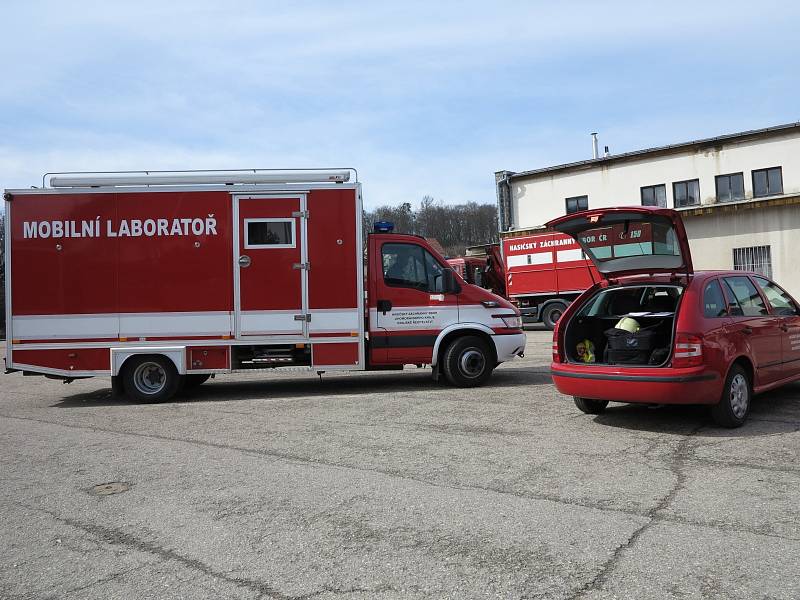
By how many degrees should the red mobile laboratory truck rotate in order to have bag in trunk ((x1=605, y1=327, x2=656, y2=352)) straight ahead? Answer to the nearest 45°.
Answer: approximately 45° to its right

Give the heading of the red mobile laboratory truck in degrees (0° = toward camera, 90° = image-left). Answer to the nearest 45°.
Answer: approximately 270°

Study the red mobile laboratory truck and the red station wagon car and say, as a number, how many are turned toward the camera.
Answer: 0

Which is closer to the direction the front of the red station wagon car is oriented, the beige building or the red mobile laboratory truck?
the beige building

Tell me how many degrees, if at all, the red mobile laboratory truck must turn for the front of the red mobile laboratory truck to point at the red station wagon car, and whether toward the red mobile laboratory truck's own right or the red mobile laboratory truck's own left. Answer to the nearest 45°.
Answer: approximately 45° to the red mobile laboratory truck's own right

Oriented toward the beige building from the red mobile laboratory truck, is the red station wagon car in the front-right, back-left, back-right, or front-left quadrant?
front-right

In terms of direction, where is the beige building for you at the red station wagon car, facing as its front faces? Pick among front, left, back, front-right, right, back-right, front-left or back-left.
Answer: front-left

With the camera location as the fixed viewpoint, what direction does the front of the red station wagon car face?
facing away from the viewer and to the right of the viewer

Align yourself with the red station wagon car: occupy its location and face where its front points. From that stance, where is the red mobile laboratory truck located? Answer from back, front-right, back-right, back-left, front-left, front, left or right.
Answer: back-left

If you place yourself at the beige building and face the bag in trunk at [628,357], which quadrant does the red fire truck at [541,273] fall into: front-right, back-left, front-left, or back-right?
front-right

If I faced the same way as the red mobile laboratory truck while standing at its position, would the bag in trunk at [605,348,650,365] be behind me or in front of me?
in front

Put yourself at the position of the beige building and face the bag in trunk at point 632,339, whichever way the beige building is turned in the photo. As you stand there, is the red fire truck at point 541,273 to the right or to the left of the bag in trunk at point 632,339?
right

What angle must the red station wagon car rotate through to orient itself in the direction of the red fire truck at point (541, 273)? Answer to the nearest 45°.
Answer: approximately 45° to its left
